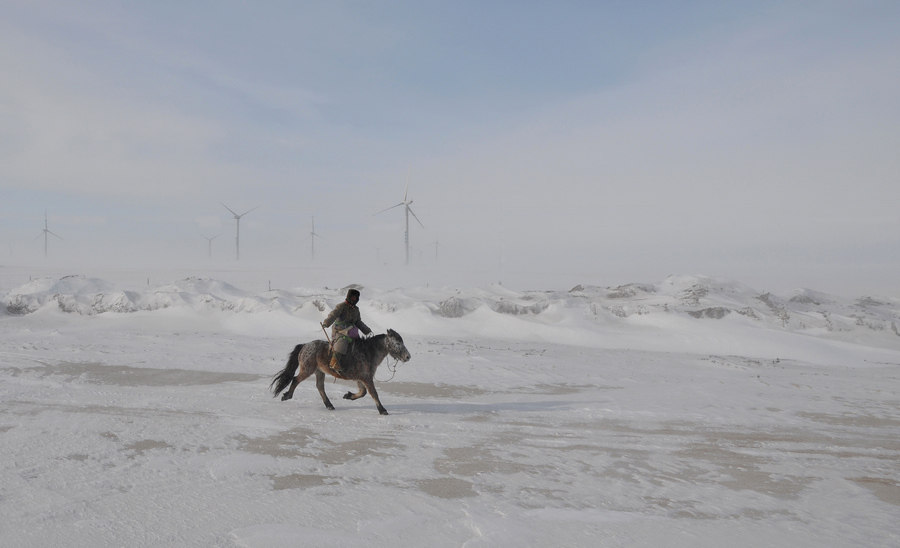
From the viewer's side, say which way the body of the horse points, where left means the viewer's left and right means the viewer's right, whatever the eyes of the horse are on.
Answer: facing to the right of the viewer
